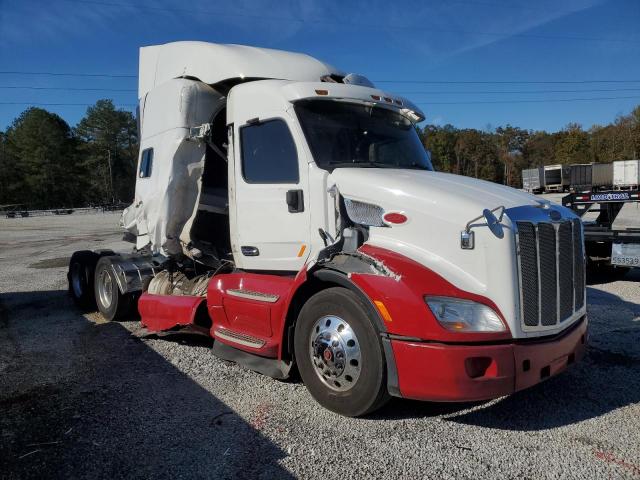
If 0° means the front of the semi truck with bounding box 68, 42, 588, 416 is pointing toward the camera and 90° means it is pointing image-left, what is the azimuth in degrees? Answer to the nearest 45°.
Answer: approximately 315°

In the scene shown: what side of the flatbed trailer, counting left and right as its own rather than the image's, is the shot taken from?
back

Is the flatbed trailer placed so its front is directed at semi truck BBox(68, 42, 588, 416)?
no

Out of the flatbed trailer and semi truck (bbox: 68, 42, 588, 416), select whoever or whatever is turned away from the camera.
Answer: the flatbed trailer

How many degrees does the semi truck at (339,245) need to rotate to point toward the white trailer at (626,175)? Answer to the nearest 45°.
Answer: approximately 90° to its left

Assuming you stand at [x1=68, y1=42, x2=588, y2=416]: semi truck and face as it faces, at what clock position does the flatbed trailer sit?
The flatbed trailer is roughly at 9 o'clock from the semi truck.

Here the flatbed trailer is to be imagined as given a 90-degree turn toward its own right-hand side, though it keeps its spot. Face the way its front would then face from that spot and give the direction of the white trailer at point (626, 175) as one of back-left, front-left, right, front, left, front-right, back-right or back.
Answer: left
